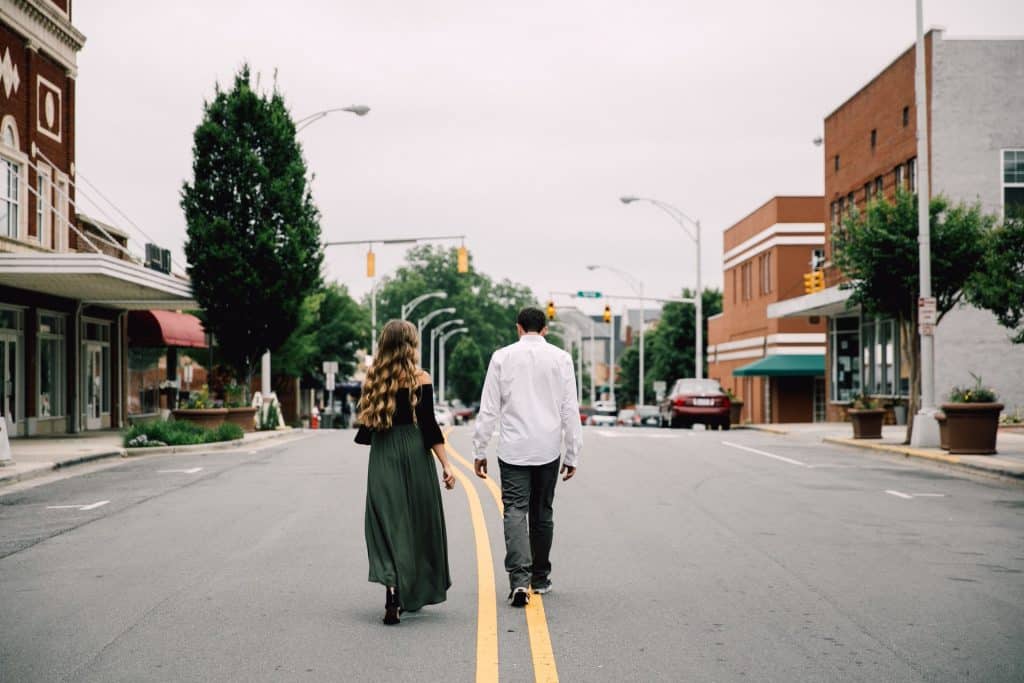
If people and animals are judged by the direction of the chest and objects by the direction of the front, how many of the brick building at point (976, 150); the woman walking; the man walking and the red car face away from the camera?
3

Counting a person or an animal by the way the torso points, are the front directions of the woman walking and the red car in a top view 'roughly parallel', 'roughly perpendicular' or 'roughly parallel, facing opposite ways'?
roughly parallel

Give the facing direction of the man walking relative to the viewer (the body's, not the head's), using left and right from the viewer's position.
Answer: facing away from the viewer

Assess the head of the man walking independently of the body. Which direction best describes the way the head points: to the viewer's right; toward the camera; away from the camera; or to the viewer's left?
away from the camera

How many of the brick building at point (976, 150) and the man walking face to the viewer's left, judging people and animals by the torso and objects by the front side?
1

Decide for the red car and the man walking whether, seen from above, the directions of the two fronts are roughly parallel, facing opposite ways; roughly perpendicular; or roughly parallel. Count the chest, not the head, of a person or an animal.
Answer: roughly parallel

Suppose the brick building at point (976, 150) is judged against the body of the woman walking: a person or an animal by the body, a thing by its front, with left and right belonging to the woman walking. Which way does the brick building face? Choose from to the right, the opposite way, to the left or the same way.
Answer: to the left

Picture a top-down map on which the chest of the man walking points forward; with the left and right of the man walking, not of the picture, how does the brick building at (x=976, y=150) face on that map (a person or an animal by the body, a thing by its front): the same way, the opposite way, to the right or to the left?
to the left

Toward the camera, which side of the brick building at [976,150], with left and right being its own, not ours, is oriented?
left

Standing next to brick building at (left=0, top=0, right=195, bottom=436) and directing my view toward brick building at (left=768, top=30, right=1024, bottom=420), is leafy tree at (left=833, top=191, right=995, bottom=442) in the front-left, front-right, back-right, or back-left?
front-right

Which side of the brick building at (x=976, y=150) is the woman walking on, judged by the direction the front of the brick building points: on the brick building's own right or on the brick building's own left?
on the brick building's own left

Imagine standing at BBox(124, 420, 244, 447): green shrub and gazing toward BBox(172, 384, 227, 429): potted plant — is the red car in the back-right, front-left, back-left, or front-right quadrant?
front-right

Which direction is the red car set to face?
away from the camera

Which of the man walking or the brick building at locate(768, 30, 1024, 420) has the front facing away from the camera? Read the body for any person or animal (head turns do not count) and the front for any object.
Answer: the man walking

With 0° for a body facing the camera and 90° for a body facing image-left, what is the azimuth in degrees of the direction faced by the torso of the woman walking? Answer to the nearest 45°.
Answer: approximately 180°

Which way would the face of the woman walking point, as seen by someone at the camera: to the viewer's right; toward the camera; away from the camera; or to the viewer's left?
away from the camera

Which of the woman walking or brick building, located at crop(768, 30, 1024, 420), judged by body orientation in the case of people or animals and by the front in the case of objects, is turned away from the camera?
the woman walking
